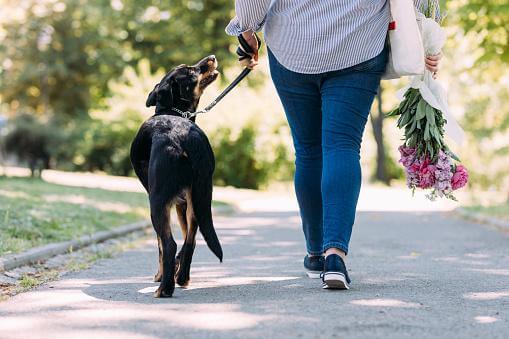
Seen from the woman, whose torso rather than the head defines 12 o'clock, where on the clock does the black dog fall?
The black dog is roughly at 9 o'clock from the woman.

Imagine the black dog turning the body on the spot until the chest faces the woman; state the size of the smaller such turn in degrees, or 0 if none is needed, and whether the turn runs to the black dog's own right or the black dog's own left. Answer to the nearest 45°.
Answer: approximately 90° to the black dog's own right

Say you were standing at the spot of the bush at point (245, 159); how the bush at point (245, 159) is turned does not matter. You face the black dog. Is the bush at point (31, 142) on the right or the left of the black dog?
right

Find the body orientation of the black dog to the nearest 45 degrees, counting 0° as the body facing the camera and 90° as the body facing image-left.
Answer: approximately 180°

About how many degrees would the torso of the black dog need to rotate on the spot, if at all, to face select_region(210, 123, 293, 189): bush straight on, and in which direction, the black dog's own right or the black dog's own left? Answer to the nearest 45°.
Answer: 0° — it already faces it

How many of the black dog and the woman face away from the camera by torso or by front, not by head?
2

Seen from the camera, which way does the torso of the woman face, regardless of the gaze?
away from the camera
